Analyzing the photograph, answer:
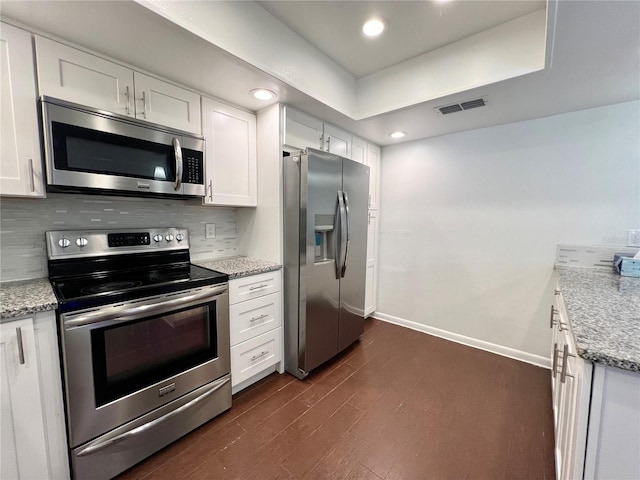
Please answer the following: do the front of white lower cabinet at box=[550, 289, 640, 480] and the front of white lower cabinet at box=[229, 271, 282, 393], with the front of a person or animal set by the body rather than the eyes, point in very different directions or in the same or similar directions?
very different directions

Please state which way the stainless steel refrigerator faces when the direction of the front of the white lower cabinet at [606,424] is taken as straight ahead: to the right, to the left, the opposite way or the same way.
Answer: the opposite way

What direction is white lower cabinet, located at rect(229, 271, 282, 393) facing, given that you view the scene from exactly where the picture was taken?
facing the viewer and to the right of the viewer

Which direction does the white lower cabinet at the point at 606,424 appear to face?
to the viewer's left

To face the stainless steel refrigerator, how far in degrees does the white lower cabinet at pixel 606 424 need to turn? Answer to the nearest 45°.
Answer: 0° — it already faces it

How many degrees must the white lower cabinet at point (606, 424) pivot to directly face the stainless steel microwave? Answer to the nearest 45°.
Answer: approximately 45° to its left

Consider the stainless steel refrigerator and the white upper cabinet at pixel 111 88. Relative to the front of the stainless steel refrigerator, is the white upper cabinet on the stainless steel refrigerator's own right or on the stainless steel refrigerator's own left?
on the stainless steel refrigerator's own right

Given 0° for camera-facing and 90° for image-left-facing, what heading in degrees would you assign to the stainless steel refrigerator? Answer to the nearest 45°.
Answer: approximately 315°

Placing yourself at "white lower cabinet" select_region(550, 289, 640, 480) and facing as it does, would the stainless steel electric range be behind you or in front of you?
in front

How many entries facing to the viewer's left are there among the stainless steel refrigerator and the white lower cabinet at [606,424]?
1

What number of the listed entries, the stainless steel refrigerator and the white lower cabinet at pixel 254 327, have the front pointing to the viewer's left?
0

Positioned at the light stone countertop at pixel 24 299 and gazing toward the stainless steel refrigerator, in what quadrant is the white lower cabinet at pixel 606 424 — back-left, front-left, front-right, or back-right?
front-right
